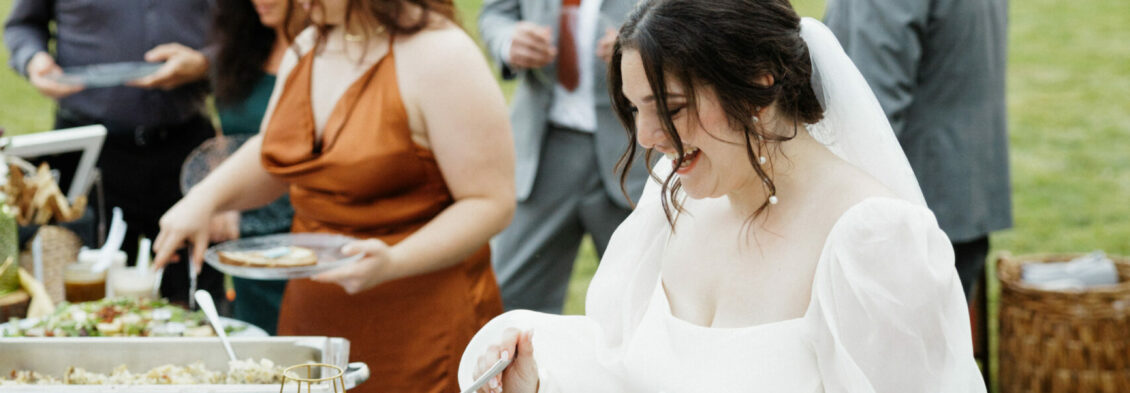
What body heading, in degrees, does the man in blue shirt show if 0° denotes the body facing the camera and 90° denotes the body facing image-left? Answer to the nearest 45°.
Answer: approximately 0°

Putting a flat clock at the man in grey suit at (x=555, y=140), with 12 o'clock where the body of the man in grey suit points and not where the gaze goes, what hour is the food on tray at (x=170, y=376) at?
The food on tray is roughly at 1 o'clock from the man in grey suit.

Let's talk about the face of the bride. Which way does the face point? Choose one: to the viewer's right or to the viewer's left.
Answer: to the viewer's left

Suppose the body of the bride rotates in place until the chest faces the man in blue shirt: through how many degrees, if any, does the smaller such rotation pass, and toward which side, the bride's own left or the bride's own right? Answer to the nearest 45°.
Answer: approximately 90° to the bride's own right

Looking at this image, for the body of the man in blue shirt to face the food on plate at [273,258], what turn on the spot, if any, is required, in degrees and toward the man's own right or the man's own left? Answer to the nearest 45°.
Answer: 0° — they already face it

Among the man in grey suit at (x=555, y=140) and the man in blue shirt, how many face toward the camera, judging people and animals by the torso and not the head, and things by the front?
2

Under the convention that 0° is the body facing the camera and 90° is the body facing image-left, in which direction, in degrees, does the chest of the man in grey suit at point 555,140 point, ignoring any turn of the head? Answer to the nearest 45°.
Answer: approximately 0°

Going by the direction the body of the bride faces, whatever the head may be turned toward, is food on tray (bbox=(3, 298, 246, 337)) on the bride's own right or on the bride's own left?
on the bride's own right

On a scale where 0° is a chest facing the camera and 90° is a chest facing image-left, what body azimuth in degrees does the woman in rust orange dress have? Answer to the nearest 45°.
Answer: approximately 45°

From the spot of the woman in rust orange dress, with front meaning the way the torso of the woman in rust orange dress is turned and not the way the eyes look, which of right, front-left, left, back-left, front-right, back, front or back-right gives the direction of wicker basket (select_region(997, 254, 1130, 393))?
back-left
